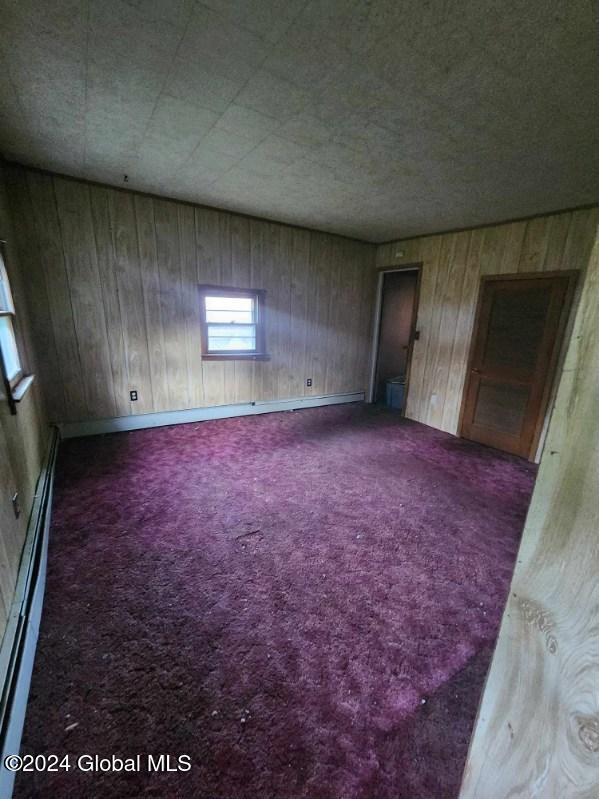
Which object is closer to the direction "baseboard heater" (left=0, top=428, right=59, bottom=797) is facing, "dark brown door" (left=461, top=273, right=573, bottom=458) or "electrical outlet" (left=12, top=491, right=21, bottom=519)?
the dark brown door

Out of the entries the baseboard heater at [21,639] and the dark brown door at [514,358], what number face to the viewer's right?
1

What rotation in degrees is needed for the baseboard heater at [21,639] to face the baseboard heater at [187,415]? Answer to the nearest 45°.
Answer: approximately 45° to its left

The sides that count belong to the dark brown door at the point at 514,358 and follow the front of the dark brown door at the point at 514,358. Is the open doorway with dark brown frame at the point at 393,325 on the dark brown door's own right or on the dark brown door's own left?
on the dark brown door's own right

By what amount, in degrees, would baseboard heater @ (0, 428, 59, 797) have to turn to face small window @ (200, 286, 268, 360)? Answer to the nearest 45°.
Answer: approximately 45° to its left

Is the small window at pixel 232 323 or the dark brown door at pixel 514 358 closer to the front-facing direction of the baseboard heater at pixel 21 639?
the dark brown door

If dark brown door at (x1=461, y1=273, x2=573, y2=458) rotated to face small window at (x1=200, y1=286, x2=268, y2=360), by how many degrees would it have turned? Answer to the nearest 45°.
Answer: approximately 45° to its right

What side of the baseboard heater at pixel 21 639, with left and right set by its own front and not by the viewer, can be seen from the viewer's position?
right

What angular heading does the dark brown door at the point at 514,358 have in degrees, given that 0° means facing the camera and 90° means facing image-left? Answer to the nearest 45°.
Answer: approximately 45°
